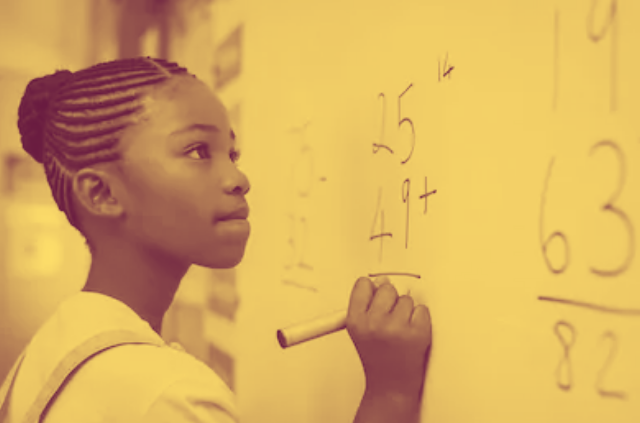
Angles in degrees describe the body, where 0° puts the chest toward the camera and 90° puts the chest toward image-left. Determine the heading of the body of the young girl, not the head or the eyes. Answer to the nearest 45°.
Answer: approximately 270°

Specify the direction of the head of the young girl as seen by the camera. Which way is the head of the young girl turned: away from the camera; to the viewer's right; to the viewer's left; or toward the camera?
to the viewer's right
